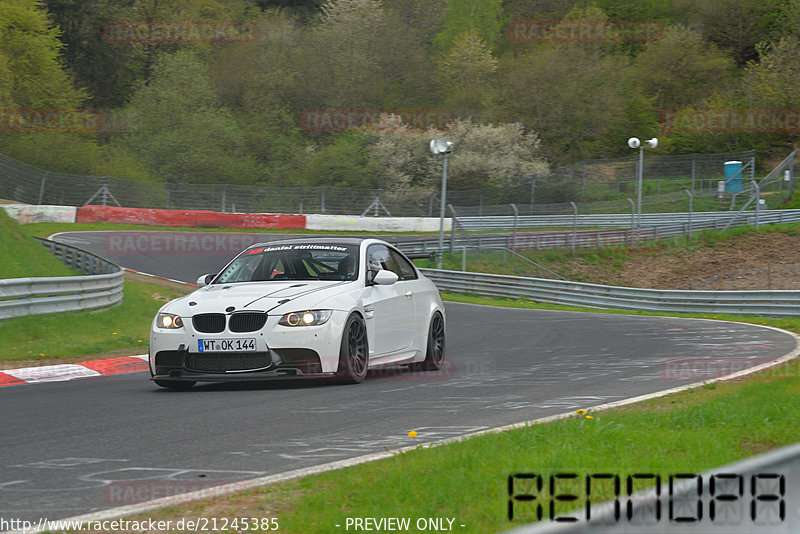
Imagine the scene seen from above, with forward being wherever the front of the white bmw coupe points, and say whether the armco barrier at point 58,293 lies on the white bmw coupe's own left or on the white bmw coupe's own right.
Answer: on the white bmw coupe's own right

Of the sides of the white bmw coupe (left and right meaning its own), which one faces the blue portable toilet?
back

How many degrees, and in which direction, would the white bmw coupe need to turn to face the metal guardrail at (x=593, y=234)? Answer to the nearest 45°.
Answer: approximately 135° to its right

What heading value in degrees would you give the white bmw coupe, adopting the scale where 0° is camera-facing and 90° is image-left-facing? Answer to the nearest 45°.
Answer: approximately 45°

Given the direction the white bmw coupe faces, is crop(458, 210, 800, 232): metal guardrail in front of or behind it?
behind

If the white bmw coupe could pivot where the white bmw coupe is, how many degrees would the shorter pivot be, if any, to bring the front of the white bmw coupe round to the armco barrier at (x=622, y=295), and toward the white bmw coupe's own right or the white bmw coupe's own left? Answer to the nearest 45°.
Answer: approximately 180°

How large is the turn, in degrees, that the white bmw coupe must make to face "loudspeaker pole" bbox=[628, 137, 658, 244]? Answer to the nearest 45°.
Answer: approximately 180°
